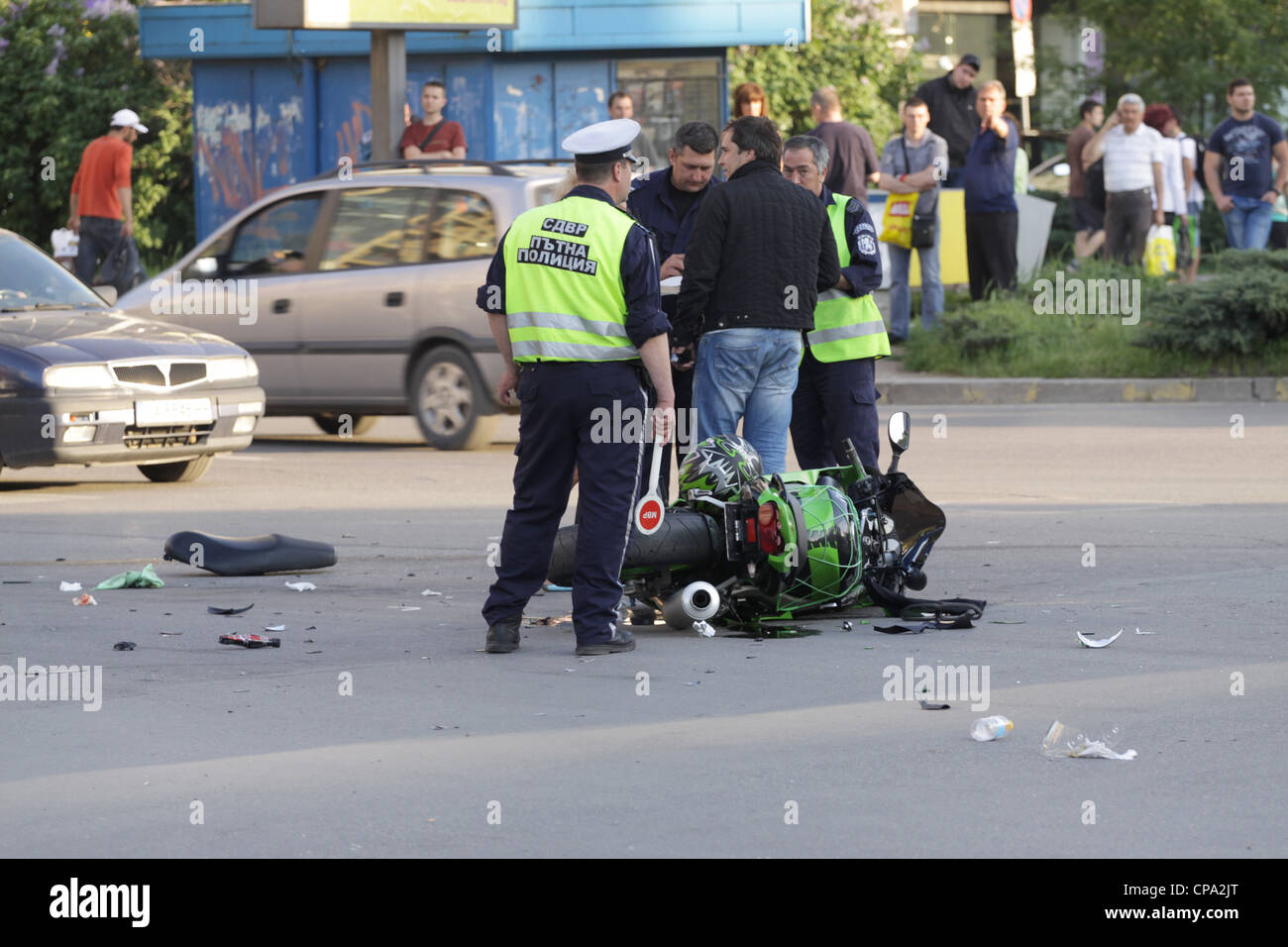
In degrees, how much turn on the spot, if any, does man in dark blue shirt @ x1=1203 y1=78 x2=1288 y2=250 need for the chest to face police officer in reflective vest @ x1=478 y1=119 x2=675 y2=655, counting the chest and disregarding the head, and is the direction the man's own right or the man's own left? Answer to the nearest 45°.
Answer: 0° — they already face them

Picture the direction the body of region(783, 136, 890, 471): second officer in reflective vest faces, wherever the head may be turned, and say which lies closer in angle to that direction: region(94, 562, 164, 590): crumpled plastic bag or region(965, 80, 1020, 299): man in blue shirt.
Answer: the crumpled plastic bag

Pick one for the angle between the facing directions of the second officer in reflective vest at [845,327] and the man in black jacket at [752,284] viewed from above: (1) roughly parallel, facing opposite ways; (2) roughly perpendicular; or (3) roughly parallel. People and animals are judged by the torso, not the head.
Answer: roughly perpendicular

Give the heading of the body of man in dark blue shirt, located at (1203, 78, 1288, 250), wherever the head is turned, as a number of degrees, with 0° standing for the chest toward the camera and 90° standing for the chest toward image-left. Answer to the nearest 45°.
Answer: approximately 0°

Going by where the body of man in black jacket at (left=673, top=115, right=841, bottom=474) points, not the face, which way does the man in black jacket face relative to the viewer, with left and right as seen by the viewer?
facing away from the viewer and to the left of the viewer

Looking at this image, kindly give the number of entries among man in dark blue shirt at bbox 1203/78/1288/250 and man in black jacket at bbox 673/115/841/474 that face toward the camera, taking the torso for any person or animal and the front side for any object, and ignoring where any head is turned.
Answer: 1

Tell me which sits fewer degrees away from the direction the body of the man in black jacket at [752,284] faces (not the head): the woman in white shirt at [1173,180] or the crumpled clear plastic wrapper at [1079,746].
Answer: the woman in white shirt
